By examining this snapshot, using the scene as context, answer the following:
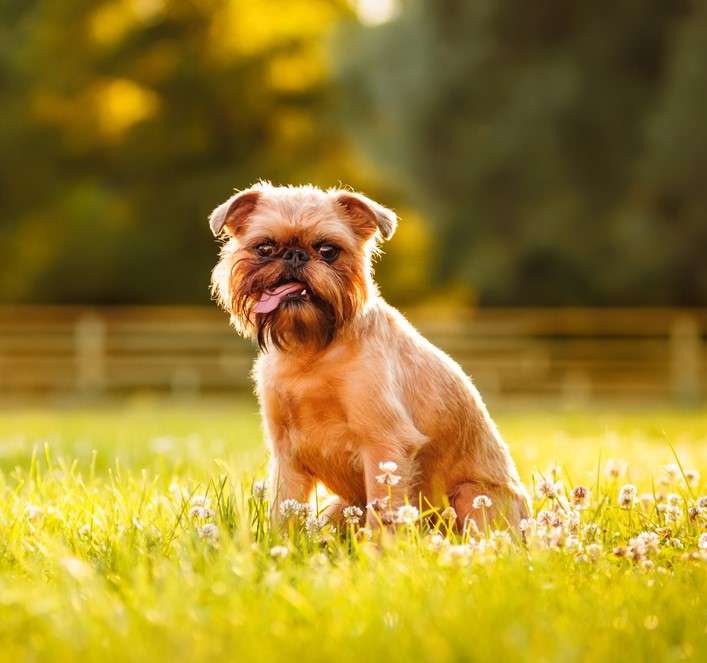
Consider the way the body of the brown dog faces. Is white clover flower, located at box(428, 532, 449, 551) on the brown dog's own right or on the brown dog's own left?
on the brown dog's own left

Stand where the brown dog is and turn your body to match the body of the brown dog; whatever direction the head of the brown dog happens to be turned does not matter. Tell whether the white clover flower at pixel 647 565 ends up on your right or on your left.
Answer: on your left

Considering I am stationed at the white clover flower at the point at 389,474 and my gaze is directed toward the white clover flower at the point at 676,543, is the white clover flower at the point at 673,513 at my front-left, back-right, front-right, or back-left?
front-left

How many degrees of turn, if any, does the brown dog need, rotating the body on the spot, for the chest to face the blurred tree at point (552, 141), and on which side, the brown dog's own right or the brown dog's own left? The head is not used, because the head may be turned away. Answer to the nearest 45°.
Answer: approximately 135° to the brown dog's own right

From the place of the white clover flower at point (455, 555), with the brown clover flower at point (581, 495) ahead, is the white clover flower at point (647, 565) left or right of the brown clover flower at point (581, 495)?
right

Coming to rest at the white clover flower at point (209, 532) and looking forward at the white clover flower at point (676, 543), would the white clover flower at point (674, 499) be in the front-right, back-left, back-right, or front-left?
front-left

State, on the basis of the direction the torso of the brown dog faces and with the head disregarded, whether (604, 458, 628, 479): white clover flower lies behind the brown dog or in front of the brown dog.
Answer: behind

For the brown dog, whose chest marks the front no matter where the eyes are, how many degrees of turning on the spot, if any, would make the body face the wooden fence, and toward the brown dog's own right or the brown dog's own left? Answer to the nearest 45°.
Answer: approximately 135° to the brown dog's own right

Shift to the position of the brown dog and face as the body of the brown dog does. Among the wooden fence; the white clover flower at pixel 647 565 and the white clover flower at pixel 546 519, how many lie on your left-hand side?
2

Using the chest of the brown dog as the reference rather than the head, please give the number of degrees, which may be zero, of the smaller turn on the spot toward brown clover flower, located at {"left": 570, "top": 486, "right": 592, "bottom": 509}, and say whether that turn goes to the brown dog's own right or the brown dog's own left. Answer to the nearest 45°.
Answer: approximately 135° to the brown dog's own left

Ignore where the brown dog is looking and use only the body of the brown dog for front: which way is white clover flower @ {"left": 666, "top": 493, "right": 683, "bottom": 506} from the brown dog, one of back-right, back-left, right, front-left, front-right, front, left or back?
back-left

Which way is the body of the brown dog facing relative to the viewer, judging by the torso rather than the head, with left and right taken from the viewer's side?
facing the viewer and to the left of the viewer
